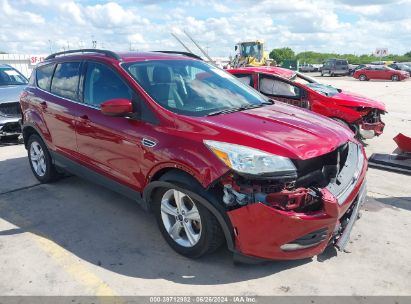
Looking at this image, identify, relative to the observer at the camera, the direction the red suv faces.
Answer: facing the viewer and to the right of the viewer

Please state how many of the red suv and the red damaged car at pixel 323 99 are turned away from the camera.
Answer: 0

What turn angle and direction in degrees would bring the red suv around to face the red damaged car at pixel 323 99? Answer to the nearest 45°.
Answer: approximately 90° to its left

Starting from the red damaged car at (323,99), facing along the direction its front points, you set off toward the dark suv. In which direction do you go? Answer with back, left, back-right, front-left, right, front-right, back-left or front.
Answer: back-left

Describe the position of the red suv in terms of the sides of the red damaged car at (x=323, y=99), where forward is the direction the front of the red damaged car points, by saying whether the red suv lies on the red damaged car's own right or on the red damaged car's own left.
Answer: on the red damaged car's own right
